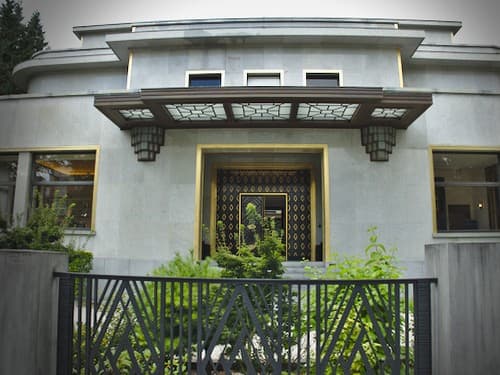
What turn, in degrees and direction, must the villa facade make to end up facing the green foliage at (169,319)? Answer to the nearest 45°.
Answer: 0° — it already faces it

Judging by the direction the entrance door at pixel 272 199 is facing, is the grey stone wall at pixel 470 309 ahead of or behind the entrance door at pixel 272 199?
ahead

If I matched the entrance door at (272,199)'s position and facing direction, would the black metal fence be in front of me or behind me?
in front

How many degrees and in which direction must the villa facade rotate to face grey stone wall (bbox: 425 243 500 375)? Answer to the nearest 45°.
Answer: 0° — it already faces it

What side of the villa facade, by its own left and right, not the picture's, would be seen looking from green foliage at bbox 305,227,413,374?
front

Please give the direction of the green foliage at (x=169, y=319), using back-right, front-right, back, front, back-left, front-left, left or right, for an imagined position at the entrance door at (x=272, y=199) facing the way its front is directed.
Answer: front

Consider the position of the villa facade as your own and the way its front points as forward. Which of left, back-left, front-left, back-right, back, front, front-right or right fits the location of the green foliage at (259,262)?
front

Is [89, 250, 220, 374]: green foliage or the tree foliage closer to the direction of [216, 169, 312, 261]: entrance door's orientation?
the green foliage

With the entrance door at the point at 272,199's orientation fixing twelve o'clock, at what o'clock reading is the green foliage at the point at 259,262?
The green foliage is roughly at 12 o'clock from the entrance door.

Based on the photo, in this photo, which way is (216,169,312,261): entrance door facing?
toward the camera

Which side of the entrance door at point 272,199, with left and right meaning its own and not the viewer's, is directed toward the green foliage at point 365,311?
front

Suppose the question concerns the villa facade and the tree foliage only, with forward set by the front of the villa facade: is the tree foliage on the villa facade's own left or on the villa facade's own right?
on the villa facade's own right
